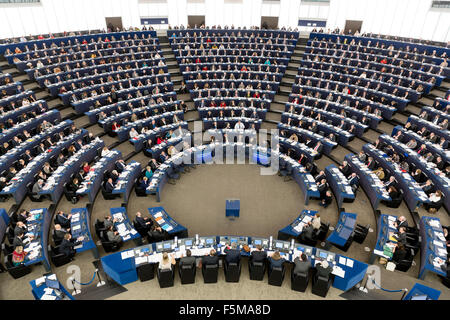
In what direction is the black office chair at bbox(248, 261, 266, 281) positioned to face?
away from the camera

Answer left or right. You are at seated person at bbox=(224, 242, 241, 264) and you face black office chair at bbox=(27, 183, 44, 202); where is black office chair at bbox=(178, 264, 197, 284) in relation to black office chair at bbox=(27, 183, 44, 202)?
left

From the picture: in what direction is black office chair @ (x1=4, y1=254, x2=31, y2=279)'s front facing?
to the viewer's right

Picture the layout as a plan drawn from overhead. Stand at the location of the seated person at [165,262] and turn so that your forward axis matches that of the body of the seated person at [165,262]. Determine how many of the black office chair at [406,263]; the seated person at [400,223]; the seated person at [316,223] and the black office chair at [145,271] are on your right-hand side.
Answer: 3

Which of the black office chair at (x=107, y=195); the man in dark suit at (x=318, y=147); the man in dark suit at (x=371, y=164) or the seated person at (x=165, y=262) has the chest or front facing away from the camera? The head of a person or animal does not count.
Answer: the seated person

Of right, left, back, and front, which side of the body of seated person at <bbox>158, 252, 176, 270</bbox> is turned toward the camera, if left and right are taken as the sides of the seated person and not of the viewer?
back

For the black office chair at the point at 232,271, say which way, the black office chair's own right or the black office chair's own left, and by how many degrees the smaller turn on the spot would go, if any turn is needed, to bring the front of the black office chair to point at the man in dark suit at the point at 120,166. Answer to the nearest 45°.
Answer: approximately 45° to the black office chair's own left

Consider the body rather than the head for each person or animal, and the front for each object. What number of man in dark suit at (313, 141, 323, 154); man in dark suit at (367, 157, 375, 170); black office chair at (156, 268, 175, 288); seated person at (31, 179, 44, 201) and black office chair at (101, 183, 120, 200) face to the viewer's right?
2

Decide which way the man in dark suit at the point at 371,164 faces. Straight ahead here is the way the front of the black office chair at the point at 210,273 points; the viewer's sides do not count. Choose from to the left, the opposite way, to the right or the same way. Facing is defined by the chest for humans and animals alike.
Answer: to the left

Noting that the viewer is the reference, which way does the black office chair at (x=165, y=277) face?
facing away from the viewer

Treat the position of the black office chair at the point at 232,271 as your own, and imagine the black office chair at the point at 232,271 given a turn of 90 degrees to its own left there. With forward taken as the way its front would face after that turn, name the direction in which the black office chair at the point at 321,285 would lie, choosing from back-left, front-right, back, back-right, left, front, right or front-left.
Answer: back

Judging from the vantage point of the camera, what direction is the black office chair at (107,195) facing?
facing to the right of the viewer

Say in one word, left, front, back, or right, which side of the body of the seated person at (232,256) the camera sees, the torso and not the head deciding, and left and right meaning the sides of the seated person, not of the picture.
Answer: back

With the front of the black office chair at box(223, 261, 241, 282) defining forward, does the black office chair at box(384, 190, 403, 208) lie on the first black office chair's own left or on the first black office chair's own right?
on the first black office chair's own right
